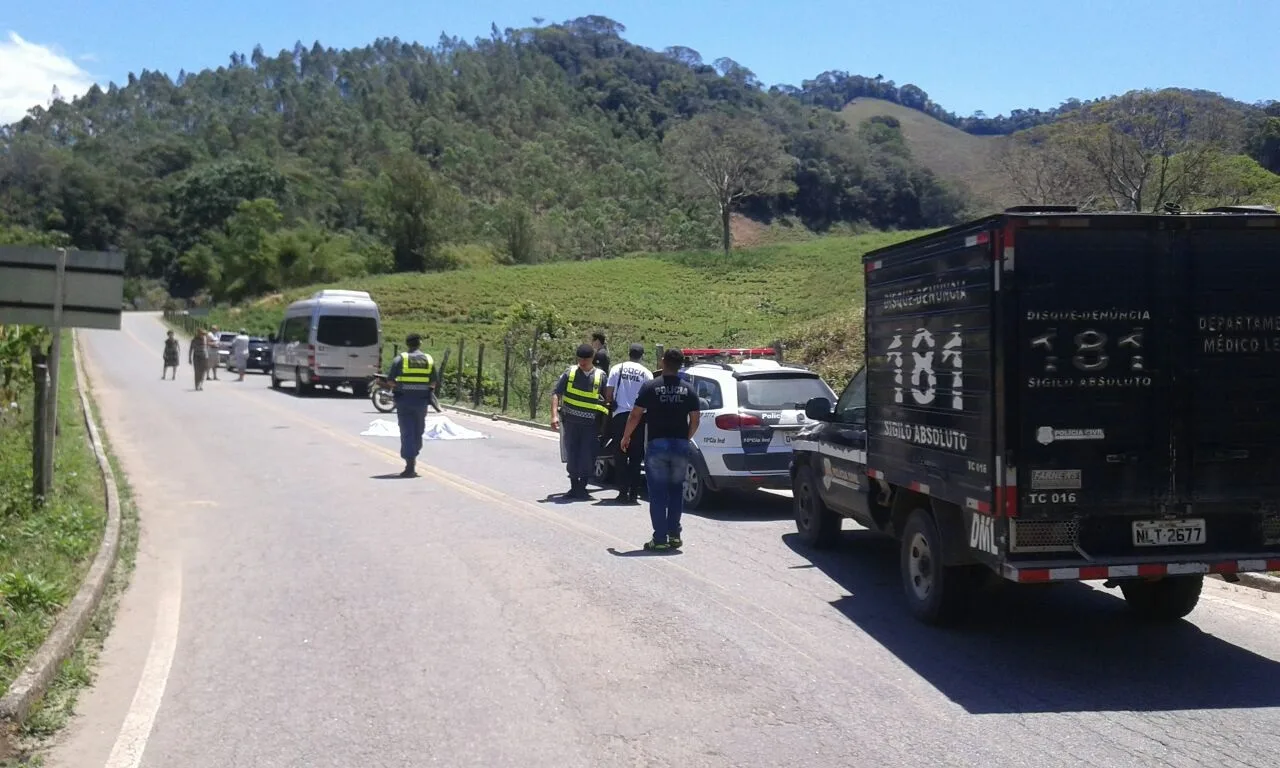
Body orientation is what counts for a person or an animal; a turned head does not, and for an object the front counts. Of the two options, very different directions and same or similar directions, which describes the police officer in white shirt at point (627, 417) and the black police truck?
same or similar directions

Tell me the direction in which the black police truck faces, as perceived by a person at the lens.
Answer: facing away from the viewer and to the left of the viewer

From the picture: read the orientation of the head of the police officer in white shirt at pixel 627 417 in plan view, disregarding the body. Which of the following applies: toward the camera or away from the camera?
away from the camera

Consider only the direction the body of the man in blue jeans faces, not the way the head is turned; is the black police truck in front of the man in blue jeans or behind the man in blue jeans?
behind

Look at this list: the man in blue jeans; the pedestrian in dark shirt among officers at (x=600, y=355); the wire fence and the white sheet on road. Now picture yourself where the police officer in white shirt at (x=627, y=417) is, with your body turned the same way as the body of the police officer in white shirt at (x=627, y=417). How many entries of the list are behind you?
1

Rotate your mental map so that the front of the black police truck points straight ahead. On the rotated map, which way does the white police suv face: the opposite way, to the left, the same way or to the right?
the same way

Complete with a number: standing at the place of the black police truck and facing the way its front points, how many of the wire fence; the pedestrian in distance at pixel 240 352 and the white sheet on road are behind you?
0

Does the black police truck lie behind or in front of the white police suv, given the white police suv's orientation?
behind

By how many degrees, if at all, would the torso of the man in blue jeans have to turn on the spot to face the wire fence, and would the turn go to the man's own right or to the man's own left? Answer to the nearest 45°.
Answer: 0° — they already face it

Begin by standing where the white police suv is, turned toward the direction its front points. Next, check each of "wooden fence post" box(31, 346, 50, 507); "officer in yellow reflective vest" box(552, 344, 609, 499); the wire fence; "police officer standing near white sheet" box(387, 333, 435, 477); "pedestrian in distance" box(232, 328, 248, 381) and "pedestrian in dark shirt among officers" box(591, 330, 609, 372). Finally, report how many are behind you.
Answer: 0

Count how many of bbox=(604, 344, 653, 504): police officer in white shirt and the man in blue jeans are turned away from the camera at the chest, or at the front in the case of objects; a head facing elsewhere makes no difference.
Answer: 2

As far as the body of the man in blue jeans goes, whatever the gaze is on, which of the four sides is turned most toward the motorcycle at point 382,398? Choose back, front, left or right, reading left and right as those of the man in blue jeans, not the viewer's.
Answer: front

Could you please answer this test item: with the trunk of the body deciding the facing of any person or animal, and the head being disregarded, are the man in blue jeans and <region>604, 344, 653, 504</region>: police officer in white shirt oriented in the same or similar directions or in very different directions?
same or similar directions

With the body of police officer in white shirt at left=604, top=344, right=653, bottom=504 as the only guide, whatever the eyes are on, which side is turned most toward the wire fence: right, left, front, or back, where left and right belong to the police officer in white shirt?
front

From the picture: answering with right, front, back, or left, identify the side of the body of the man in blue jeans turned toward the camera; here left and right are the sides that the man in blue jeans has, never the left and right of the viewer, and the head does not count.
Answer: back

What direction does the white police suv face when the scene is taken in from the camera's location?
facing away from the viewer and to the left of the viewer
